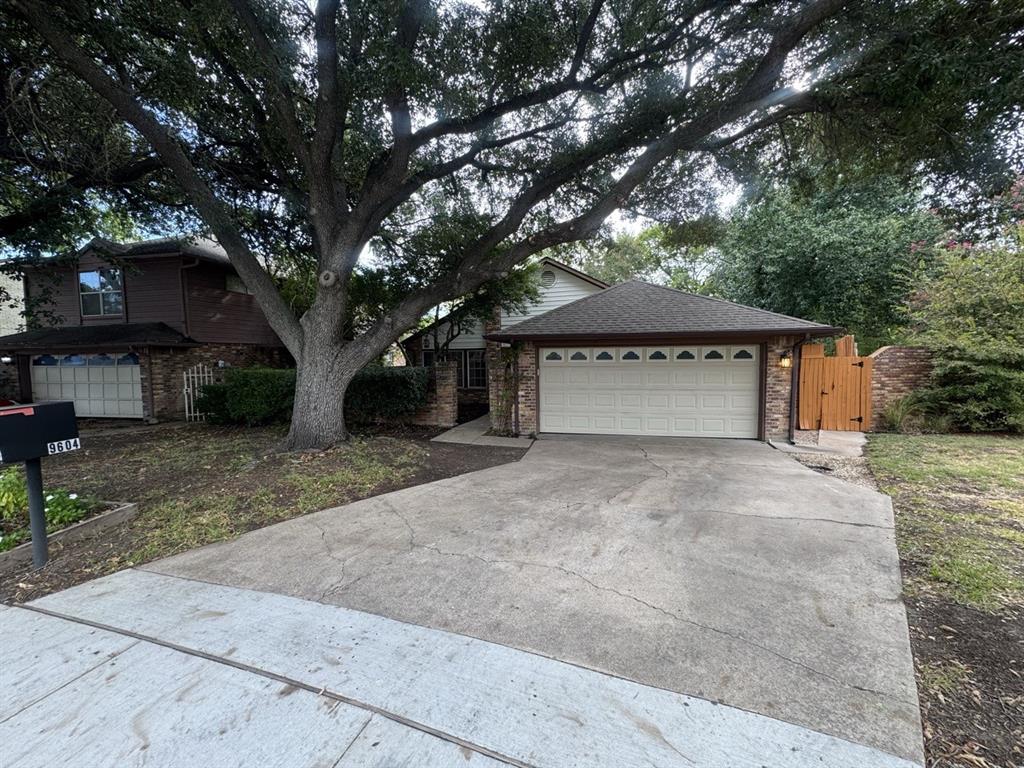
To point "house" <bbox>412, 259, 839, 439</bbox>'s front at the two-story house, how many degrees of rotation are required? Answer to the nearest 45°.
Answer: approximately 90° to its right

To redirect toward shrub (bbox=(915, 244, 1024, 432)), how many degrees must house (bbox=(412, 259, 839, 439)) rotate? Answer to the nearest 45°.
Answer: approximately 90° to its left

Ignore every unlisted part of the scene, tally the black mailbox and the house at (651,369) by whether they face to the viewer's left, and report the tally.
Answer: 1

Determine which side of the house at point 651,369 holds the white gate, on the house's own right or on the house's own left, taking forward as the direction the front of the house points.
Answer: on the house's own right

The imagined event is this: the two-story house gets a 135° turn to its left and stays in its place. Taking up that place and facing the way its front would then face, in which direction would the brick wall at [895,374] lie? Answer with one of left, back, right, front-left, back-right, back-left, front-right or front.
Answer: front-right

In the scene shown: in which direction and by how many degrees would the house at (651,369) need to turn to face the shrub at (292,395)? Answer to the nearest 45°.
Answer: approximately 90° to its right

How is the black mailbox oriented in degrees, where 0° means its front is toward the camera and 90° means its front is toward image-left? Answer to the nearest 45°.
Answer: approximately 90°

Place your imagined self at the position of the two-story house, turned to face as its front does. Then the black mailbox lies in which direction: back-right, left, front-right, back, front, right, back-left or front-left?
front-left

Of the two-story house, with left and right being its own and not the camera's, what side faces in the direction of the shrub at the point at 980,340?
left

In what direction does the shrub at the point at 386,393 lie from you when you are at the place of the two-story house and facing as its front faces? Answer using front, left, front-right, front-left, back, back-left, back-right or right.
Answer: left

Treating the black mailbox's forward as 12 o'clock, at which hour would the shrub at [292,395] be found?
The shrub is roughly at 4 o'clock from the black mailbox.

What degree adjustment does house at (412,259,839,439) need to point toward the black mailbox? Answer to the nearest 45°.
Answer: approximately 45° to its right

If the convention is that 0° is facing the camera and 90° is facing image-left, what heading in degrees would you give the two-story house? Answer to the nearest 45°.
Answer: approximately 45°
